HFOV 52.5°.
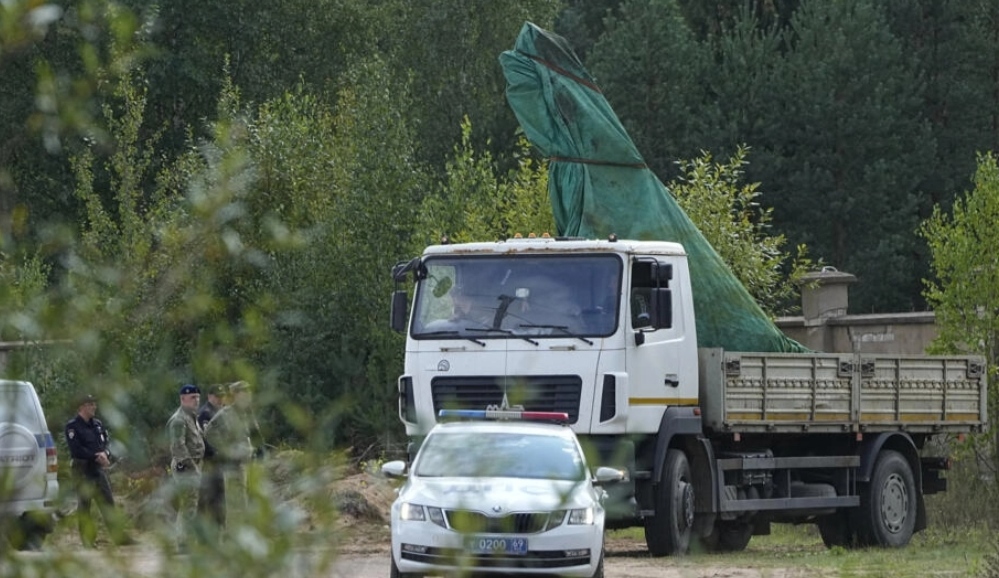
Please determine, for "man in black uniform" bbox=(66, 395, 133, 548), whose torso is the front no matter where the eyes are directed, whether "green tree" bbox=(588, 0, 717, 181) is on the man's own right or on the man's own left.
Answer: on the man's own left

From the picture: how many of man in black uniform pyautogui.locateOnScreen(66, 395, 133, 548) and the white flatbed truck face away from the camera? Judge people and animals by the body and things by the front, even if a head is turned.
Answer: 0

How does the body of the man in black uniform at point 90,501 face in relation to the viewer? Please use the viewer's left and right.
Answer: facing the viewer and to the right of the viewer

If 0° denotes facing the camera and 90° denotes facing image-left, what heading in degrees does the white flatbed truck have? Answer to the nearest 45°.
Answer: approximately 45°

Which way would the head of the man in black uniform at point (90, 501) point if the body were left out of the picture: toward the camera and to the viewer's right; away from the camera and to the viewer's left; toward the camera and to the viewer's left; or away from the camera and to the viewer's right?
toward the camera and to the viewer's right
